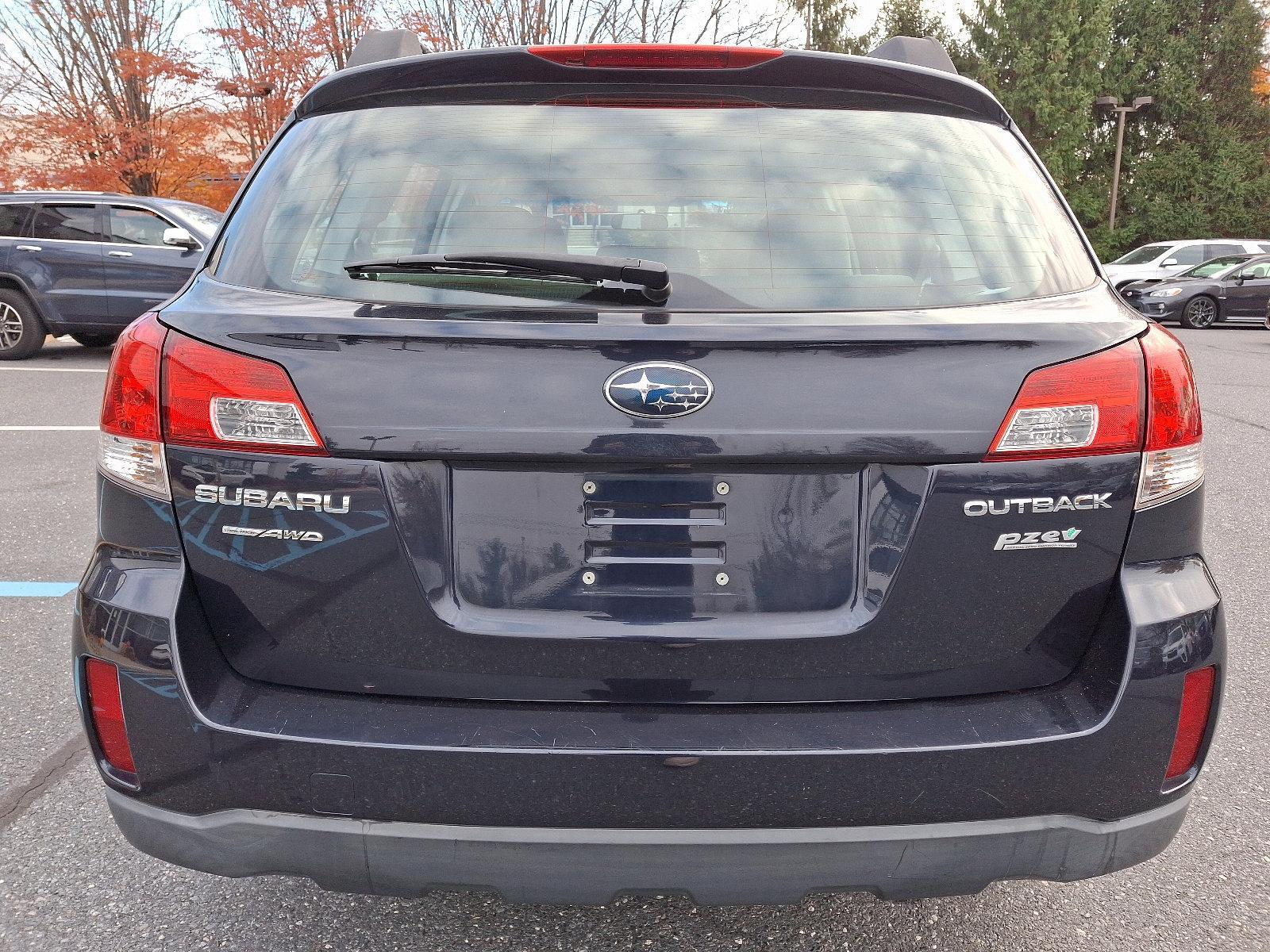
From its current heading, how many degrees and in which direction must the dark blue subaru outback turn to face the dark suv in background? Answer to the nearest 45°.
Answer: approximately 45° to its left

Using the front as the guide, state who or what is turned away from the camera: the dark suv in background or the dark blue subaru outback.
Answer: the dark blue subaru outback

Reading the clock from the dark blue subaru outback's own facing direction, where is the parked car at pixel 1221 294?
The parked car is roughly at 1 o'clock from the dark blue subaru outback.

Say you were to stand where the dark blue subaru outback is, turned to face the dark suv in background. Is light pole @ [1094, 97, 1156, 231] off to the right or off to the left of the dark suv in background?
right

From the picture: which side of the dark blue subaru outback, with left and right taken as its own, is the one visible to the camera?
back

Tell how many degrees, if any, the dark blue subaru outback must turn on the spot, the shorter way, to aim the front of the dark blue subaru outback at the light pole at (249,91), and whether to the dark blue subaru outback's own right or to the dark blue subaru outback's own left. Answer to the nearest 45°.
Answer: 0° — it already faces it

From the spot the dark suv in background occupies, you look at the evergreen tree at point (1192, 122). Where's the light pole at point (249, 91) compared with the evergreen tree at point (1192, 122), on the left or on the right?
left

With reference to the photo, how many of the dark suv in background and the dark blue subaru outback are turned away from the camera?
1
